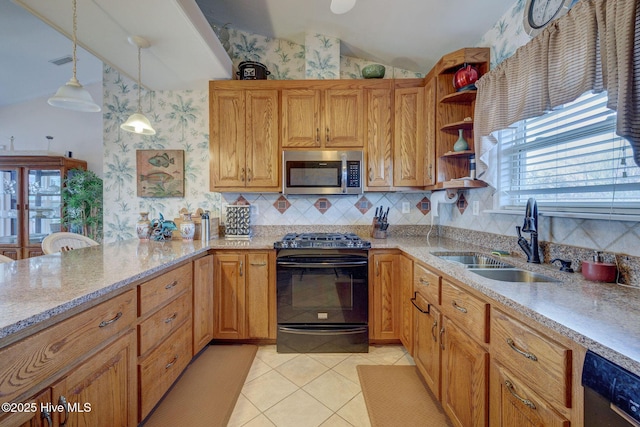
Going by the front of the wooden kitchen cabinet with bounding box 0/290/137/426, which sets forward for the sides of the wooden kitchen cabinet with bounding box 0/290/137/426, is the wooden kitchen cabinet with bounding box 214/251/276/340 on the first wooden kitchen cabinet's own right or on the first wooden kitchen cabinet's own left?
on the first wooden kitchen cabinet's own left

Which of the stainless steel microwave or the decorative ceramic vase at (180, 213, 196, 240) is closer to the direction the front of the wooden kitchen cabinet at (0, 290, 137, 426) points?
the stainless steel microwave

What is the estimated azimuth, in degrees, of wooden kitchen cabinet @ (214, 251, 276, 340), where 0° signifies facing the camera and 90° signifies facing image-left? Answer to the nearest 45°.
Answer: approximately 0°

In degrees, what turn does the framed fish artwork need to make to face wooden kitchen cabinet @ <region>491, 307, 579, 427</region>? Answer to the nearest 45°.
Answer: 0° — it already faces it

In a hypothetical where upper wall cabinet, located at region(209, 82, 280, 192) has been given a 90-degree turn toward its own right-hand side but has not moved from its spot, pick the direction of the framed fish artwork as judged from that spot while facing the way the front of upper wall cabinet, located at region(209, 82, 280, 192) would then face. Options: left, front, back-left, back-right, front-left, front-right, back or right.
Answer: front-right

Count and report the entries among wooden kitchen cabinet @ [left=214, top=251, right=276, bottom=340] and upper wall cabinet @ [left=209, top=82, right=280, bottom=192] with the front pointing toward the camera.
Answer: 2

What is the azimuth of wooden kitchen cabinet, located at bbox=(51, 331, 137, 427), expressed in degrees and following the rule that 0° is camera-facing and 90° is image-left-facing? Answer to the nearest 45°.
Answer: approximately 315°

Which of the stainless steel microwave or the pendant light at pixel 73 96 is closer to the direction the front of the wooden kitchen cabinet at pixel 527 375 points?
the pendant light

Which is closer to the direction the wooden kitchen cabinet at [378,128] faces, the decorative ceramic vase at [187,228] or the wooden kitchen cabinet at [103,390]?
the wooden kitchen cabinet

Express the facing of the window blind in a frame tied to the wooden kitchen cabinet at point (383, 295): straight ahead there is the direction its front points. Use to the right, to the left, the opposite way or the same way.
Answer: to the right

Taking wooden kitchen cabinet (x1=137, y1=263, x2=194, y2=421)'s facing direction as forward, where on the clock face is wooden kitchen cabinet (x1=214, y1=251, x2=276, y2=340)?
wooden kitchen cabinet (x1=214, y1=251, x2=276, y2=340) is roughly at 9 o'clock from wooden kitchen cabinet (x1=137, y1=263, x2=194, y2=421).

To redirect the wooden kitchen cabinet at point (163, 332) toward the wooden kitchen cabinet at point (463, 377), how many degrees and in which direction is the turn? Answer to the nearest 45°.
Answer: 0° — it already faces it
